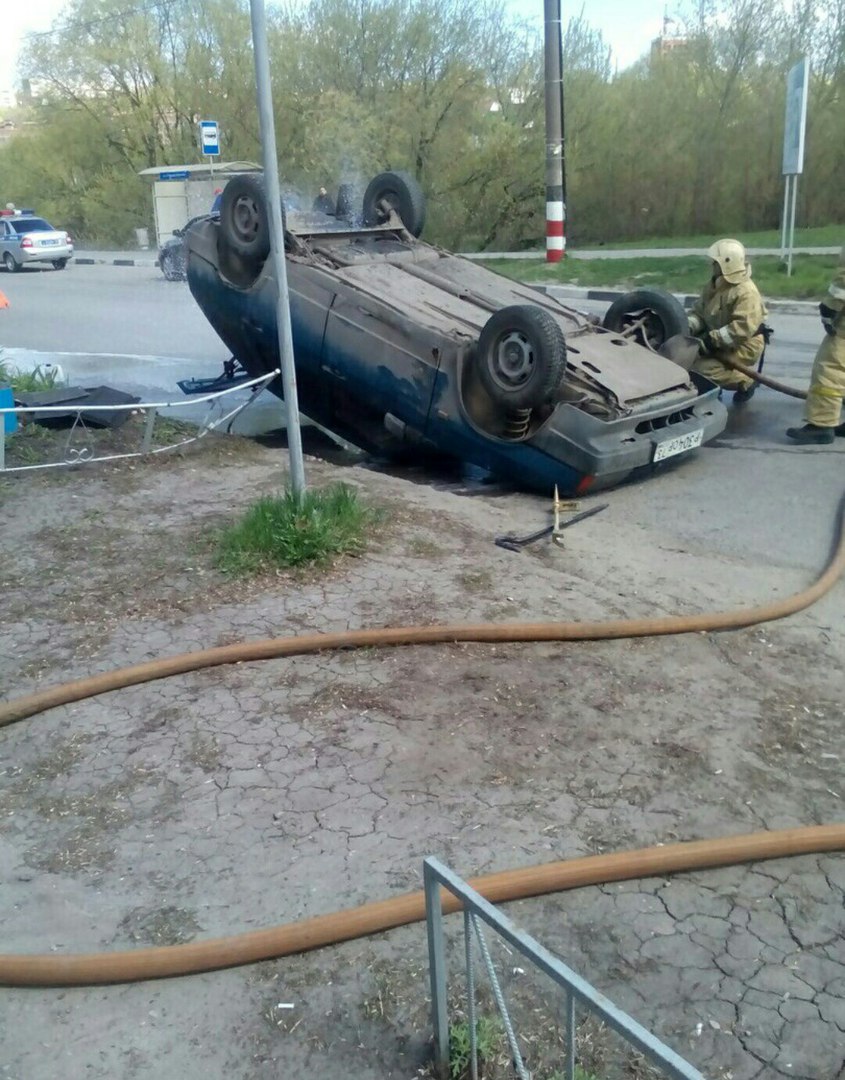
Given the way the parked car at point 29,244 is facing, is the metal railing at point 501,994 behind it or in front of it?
behind

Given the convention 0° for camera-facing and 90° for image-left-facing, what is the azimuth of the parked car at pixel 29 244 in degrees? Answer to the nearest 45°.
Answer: approximately 135°

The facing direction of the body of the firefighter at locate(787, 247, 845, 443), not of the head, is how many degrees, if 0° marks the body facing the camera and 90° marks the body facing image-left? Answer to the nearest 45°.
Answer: approximately 90°

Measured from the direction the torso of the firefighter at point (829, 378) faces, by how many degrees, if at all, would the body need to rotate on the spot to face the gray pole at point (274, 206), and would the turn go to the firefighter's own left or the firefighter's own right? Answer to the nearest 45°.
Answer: approximately 45° to the firefighter's own left

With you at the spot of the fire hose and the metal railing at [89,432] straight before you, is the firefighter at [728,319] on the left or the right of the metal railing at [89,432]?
right

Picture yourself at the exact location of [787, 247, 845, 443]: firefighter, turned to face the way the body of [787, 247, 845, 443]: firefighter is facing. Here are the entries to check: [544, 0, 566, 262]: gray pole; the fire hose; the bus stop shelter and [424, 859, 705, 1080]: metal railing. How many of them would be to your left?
2

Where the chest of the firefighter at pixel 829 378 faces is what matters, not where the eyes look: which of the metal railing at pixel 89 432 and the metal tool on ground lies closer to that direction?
the metal railing
